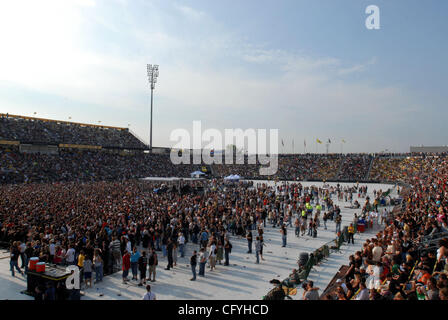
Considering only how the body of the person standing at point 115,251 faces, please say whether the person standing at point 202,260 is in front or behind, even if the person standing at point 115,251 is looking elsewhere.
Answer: behind

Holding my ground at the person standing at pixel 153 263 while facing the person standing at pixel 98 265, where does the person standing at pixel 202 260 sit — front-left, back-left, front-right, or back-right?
back-right
